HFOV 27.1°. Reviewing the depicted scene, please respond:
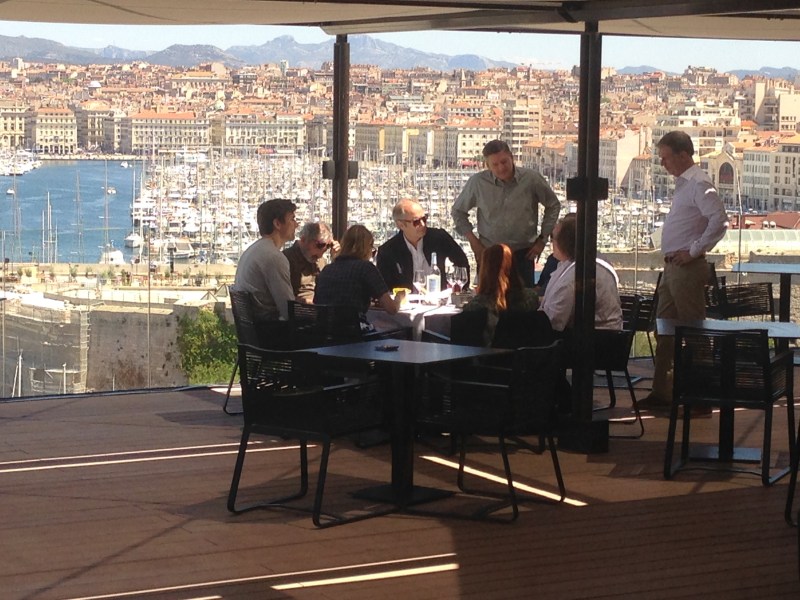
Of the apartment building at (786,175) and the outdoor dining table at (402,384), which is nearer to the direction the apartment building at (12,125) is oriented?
the outdoor dining table

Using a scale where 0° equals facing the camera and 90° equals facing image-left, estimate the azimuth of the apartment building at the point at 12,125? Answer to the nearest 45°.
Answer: approximately 0°

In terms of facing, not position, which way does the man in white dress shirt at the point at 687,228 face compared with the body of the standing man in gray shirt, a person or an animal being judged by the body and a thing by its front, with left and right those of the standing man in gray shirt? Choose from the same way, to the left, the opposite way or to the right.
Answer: to the right

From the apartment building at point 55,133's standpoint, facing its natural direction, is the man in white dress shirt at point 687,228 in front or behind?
in front

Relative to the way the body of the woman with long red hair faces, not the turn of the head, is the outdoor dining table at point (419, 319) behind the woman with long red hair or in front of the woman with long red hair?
in front

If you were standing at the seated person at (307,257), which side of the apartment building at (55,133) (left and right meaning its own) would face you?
front

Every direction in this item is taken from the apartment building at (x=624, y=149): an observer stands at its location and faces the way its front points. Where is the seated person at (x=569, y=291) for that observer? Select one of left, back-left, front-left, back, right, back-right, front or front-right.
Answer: front-left

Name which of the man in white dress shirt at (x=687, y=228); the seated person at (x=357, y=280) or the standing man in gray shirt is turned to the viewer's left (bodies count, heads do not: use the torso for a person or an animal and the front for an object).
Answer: the man in white dress shirt

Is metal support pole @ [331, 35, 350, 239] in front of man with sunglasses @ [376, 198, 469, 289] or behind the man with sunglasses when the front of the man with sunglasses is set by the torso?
behind

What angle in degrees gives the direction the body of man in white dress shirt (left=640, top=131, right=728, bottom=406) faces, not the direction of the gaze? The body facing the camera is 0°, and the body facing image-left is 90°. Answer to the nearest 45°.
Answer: approximately 90°

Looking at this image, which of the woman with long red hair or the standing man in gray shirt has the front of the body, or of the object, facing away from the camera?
the woman with long red hair

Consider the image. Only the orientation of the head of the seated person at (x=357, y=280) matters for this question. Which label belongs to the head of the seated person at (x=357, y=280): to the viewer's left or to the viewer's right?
to the viewer's right

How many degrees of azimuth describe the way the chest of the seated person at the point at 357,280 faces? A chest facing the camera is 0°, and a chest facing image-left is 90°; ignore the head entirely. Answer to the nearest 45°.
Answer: approximately 225°

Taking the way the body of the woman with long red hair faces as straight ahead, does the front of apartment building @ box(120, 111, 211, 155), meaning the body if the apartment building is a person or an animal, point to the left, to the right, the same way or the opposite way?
the opposite way
